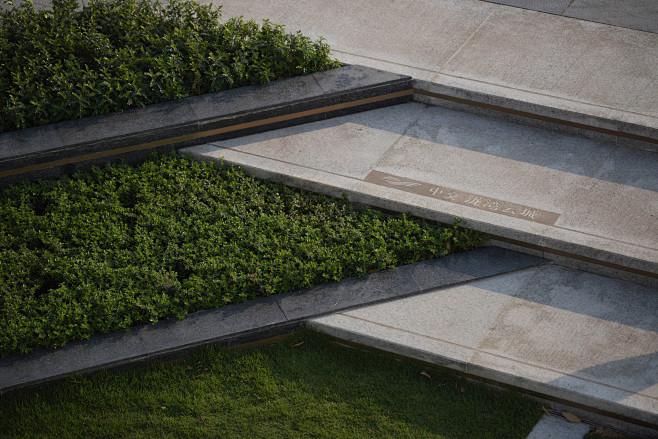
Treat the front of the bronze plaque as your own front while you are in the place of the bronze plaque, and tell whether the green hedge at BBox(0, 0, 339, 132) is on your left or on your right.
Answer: on your right

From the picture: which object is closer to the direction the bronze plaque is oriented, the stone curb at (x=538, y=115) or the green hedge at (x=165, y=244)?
the green hedge
